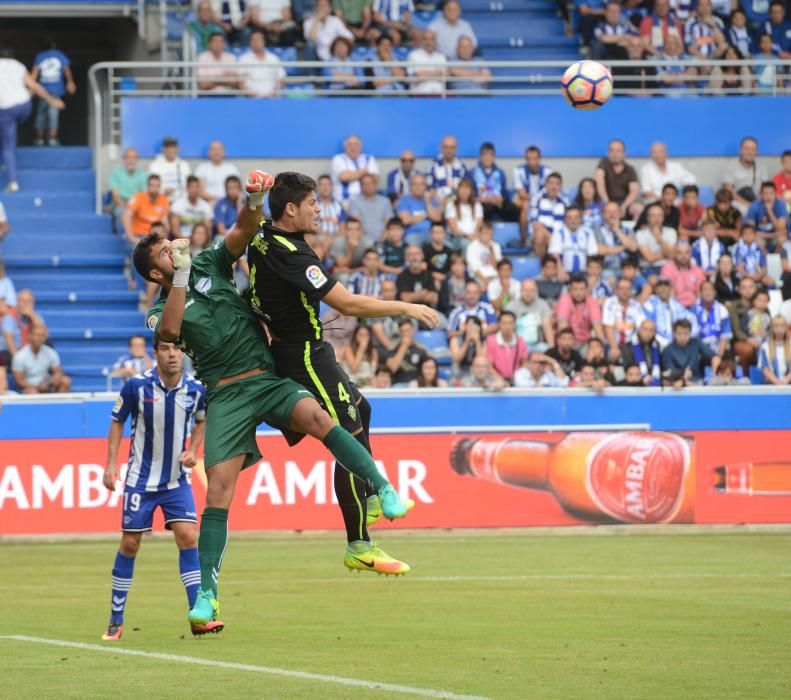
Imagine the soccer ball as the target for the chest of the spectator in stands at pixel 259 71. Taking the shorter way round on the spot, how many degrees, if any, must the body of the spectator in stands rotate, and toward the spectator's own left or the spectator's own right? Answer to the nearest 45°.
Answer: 0° — they already face it

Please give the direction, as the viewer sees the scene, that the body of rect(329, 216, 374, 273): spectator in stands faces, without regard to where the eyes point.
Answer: toward the camera

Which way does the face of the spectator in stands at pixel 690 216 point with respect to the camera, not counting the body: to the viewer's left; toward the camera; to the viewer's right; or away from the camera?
toward the camera

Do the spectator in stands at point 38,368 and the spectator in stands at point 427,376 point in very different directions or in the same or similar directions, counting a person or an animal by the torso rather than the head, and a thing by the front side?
same or similar directions

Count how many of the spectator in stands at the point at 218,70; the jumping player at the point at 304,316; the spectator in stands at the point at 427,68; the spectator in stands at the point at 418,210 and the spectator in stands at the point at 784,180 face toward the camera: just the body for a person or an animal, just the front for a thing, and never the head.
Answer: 4

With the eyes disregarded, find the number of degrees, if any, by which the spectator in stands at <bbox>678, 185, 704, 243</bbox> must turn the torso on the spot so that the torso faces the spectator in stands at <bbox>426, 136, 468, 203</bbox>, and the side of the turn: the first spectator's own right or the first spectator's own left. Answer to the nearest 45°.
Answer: approximately 90° to the first spectator's own right

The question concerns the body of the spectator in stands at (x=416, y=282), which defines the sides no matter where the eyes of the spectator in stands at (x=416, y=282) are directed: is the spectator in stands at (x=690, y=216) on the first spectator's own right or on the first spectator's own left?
on the first spectator's own left

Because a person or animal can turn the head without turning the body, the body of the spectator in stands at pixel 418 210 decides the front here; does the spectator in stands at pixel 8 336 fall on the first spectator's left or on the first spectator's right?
on the first spectator's right

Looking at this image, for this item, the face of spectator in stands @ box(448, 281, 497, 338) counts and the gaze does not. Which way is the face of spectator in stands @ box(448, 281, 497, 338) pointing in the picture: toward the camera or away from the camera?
toward the camera

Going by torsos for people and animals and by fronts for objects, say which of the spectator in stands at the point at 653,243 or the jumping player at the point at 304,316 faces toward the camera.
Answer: the spectator in stands

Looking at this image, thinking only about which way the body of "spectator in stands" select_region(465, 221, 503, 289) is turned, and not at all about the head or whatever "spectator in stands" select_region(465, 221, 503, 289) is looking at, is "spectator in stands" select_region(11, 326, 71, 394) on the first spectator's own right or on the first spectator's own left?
on the first spectator's own right

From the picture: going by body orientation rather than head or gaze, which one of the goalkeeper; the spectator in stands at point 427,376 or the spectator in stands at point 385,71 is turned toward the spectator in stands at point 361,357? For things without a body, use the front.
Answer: the spectator in stands at point 385,71

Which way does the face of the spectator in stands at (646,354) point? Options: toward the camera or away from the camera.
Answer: toward the camera

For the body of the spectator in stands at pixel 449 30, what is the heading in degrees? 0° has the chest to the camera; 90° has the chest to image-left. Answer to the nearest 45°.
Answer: approximately 0°

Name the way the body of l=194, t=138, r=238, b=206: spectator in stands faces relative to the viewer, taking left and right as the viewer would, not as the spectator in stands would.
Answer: facing the viewer

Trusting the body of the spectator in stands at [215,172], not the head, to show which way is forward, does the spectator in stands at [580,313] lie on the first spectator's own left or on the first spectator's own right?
on the first spectator's own left

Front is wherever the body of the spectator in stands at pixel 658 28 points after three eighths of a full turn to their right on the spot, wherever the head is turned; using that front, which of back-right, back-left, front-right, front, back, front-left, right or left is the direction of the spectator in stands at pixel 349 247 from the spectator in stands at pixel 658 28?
left

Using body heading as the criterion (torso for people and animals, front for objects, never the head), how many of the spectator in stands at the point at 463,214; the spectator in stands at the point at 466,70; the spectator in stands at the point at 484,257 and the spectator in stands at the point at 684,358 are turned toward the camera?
4

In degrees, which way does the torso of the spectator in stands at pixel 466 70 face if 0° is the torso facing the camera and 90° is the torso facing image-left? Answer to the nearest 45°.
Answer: approximately 0°

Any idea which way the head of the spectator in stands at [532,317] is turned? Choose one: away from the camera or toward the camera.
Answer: toward the camera

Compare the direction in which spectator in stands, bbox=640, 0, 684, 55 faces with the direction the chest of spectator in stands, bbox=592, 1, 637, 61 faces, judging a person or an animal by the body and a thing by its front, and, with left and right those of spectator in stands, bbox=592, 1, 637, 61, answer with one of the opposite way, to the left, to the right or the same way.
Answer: the same way
